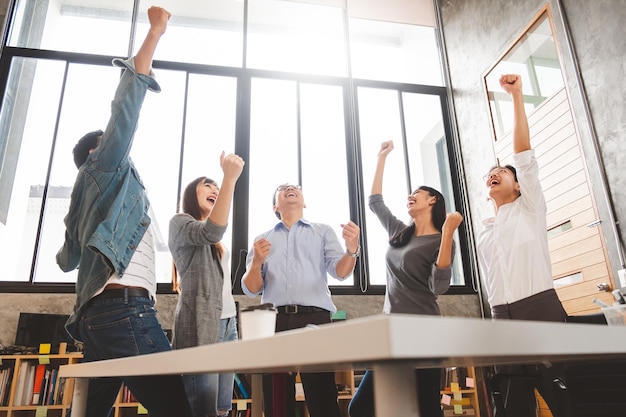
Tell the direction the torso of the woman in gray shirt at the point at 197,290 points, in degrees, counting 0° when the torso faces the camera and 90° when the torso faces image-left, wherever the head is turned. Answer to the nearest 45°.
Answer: approximately 270°

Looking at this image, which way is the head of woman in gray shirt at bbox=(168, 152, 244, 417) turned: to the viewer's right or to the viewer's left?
to the viewer's right

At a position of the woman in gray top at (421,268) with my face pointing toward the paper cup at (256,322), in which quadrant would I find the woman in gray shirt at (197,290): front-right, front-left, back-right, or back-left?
front-right

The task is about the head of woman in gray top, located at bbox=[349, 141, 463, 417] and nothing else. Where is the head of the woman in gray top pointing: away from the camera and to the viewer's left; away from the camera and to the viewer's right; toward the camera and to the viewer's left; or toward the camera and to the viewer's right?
toward the camera and to the viewer's left

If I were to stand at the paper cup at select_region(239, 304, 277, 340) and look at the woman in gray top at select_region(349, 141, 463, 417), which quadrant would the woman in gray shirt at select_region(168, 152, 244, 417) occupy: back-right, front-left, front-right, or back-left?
front-left

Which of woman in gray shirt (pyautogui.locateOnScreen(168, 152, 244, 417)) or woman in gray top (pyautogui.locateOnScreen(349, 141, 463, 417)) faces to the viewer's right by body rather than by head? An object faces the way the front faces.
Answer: the woman in gray shirt

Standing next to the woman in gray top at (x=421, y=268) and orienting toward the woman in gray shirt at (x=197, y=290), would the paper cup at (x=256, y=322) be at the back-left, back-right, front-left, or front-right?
front-left

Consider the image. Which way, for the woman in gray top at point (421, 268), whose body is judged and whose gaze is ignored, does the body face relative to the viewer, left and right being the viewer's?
facing the viewer and to the left of the viewer
